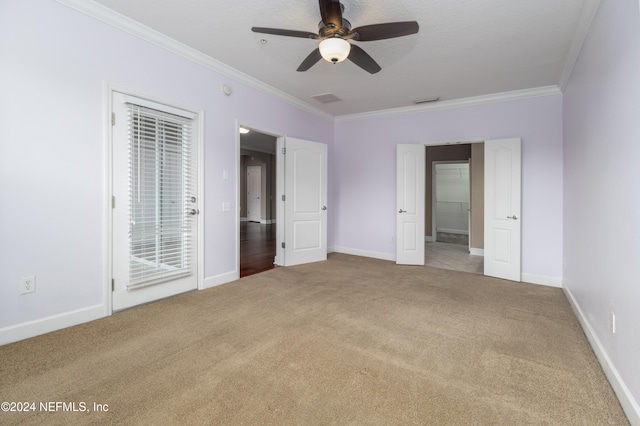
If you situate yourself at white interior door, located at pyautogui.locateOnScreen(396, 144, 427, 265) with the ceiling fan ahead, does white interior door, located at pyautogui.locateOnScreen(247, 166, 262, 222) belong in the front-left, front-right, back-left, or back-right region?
back-right

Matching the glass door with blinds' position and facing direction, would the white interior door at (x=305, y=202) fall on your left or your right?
on your left

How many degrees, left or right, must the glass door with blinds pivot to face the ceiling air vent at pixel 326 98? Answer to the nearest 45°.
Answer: approximately 45° to its left

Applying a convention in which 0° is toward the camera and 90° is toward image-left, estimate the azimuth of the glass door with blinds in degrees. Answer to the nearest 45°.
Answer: approximately 315°

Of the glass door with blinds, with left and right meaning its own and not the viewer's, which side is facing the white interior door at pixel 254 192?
left

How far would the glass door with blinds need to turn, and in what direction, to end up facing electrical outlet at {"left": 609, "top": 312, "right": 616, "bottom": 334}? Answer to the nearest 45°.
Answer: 0° — it already faces it

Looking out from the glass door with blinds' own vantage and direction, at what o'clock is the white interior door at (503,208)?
The white interior door is roughly at 11 o'clock from the glass door with blinds.

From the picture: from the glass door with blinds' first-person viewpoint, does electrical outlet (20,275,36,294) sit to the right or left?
on its right

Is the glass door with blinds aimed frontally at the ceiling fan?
yes

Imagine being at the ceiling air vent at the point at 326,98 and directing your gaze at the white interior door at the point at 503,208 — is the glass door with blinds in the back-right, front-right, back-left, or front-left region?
back-right
